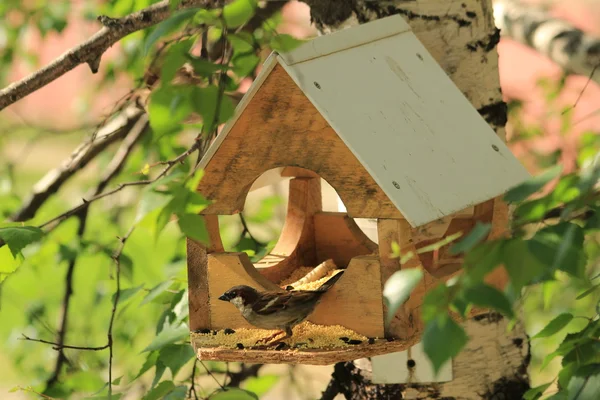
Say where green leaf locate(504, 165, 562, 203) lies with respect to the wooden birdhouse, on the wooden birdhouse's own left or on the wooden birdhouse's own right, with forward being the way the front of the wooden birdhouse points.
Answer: on the wooden birdhouse's own left

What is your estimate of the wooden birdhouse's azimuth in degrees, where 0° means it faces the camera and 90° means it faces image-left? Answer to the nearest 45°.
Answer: approximately 45°

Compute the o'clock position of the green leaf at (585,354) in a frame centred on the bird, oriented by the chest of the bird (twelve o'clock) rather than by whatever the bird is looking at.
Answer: The green leaf is roughly at 7 o'clock from the bird.

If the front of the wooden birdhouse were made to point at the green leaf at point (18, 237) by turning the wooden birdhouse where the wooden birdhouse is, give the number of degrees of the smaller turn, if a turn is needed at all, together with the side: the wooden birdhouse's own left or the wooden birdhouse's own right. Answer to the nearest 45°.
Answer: approximately 45° to the wooden birdhouse's own right

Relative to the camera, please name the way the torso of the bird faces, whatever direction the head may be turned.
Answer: to the viewer's left
